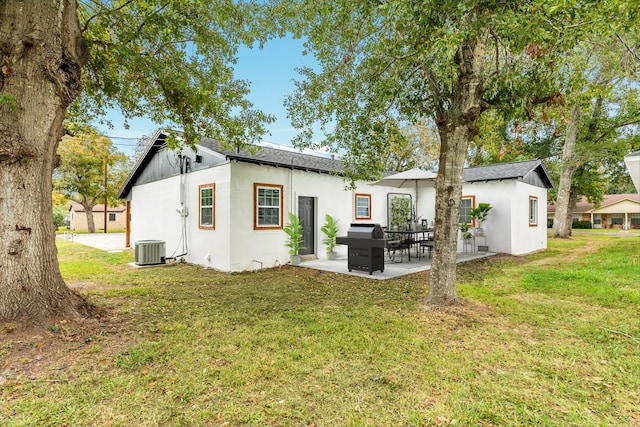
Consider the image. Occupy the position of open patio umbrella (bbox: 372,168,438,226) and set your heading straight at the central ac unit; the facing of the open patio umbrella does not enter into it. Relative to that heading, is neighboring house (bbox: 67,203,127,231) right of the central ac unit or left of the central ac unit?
right

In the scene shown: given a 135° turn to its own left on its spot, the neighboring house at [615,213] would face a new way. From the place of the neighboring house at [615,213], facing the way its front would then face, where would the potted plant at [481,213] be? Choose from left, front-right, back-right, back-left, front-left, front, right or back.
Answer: back-right

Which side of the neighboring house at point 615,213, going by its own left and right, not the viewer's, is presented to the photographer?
front

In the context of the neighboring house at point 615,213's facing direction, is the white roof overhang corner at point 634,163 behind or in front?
in front

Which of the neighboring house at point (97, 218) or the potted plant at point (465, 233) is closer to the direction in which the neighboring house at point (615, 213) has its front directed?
the potted plant

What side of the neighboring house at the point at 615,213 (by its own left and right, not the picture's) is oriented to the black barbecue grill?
front

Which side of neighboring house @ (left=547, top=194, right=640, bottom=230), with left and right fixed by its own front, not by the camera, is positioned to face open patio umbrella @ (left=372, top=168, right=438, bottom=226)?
front
